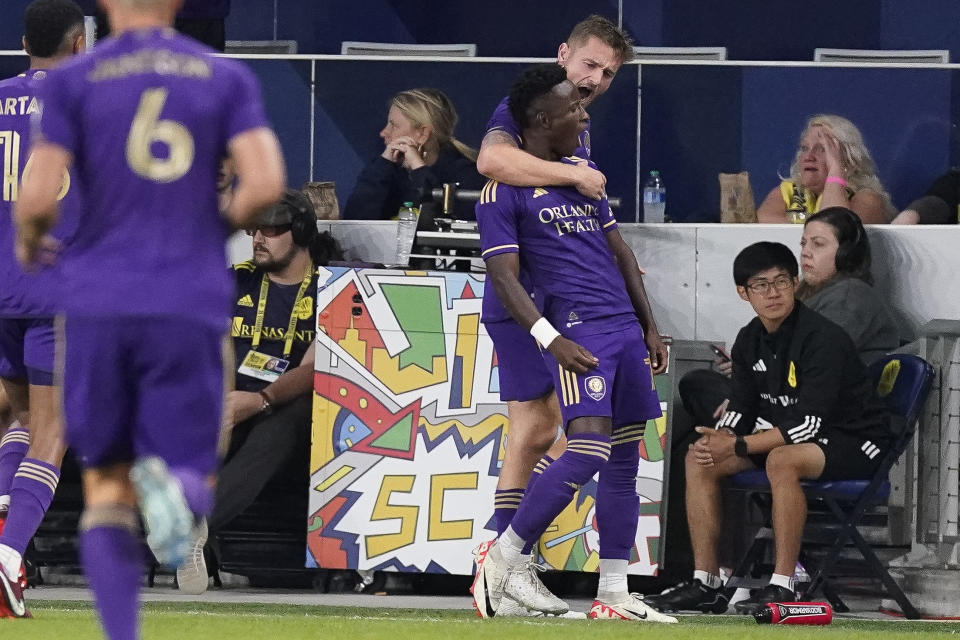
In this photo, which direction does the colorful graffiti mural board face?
toward the camera

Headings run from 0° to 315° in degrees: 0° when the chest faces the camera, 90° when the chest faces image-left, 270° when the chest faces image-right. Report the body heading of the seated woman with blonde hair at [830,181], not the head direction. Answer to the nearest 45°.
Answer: approximately 45°

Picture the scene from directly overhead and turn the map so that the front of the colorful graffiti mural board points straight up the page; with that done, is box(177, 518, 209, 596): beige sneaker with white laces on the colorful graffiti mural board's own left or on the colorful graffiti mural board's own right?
on the colorful graffiti mural board's own right

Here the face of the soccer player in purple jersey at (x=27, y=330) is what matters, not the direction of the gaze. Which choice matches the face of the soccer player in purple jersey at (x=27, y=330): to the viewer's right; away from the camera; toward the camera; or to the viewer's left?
away from the camera

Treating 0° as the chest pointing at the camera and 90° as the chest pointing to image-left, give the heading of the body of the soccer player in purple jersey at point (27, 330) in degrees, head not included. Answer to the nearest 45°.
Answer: approximately 225°

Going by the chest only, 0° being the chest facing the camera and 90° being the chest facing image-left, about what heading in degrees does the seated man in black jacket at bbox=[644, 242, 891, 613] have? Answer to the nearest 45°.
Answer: approximately 45°

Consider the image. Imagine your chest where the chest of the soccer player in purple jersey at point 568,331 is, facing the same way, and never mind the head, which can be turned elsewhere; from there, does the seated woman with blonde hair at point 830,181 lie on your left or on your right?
on your left

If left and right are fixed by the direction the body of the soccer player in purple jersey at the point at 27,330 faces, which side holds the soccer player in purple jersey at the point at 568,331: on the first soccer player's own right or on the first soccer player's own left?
on the first soccer player's own right

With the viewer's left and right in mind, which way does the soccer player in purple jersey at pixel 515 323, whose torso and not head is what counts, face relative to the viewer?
facing the viewer and to the right of the viewer

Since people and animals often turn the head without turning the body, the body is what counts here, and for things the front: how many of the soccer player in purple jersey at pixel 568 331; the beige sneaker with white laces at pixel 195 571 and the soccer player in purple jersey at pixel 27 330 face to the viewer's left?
0
